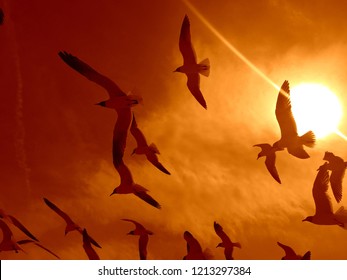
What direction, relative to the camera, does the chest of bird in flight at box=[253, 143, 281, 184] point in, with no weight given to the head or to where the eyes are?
to the viewer's left

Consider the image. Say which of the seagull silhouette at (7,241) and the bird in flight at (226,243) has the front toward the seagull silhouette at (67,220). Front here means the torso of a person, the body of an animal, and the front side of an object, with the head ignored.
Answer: the bird in flight

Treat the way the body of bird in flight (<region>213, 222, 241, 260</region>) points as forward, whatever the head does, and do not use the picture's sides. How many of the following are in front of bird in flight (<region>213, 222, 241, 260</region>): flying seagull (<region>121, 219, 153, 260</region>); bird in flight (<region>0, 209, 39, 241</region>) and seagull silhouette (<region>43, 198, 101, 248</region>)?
3

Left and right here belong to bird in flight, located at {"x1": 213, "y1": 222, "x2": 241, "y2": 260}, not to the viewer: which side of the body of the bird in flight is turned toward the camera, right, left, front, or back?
left

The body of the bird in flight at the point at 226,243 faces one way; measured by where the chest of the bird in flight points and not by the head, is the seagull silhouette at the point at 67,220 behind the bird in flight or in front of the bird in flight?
in front

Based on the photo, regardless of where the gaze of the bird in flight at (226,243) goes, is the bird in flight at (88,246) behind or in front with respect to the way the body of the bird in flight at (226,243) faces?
in front

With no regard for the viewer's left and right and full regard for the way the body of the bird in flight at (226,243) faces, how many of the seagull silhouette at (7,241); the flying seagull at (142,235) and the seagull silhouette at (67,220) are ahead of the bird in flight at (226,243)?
3

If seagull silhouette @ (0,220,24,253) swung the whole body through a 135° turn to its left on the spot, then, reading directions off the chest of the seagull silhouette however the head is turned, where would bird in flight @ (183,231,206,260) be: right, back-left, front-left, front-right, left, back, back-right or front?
front

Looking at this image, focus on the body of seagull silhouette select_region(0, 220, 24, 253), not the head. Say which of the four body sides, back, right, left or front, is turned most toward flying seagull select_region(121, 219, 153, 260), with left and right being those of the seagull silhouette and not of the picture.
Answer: back

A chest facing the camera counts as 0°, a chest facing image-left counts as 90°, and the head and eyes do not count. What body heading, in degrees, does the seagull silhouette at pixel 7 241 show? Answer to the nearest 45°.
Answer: approximately 90°

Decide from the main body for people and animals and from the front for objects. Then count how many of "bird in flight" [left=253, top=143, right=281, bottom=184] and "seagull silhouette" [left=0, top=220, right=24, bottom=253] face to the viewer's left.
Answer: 2

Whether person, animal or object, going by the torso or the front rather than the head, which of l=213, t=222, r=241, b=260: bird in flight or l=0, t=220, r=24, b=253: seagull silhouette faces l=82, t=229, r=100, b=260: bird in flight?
l=213, t=222, r=241, b=260: bird in flight
